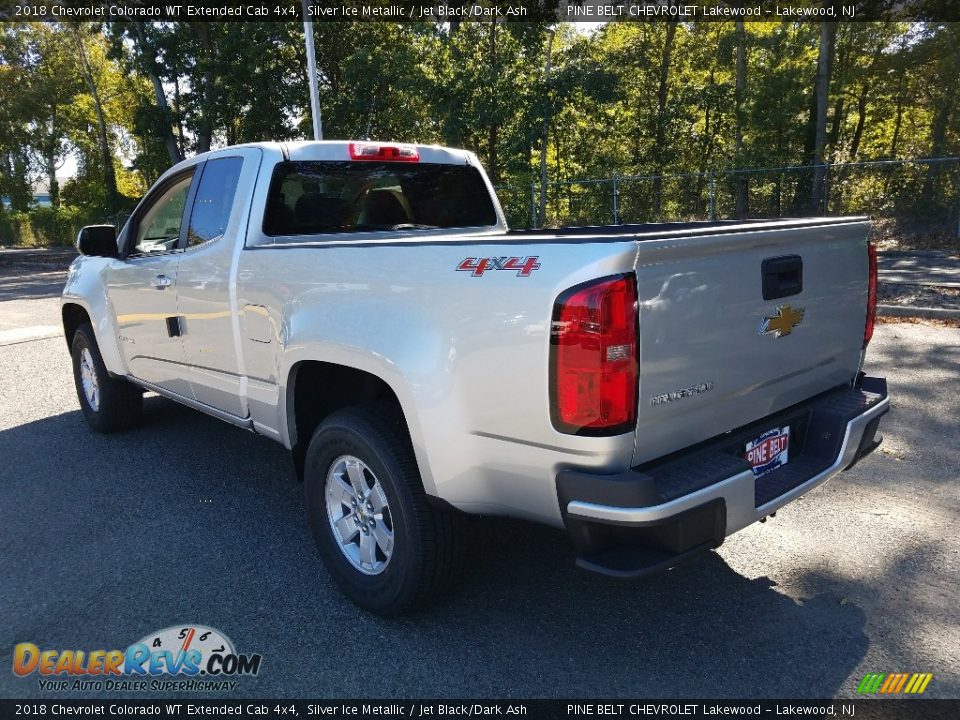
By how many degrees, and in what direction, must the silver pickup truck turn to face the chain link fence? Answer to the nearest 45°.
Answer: approximately 90° to its right

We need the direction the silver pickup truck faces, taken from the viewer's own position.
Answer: facing away from the viewer and to the left of the viewer

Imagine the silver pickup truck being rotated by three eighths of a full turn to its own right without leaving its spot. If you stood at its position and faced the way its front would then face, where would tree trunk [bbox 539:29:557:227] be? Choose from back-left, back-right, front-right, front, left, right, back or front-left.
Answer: left
